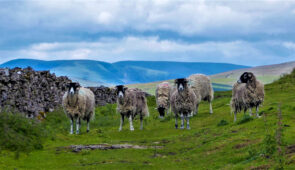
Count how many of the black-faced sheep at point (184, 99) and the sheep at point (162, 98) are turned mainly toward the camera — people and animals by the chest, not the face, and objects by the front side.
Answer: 2

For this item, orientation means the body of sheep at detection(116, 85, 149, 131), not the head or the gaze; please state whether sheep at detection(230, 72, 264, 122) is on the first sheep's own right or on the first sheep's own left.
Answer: on the first sheep's own left

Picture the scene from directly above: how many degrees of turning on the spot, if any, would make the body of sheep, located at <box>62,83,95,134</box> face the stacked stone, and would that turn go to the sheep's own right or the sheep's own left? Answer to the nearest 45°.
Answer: approximately 90° to the sheep's own right

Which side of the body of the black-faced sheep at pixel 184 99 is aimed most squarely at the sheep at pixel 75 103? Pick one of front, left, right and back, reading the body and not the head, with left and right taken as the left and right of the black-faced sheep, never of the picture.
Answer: right

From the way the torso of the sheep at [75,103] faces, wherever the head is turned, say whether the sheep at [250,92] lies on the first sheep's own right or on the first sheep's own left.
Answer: on the first sheep's own left

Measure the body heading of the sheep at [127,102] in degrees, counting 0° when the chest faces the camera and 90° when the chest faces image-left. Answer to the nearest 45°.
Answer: approximately 45°
